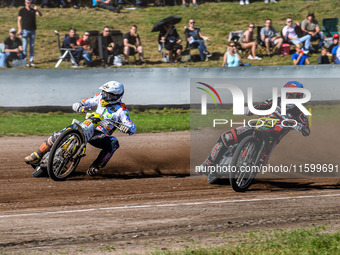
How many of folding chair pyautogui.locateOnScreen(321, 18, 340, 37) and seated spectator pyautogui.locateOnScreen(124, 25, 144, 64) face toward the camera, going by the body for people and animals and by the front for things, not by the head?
2

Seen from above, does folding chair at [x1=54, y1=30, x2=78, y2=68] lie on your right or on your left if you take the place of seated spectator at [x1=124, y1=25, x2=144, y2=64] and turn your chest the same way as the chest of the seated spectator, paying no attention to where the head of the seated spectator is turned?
on your right

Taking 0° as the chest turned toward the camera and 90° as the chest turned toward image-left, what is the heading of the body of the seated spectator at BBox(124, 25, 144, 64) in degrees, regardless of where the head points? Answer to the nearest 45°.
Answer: approximately 0°

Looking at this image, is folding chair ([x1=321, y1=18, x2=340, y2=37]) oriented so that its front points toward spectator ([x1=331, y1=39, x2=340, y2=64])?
yes

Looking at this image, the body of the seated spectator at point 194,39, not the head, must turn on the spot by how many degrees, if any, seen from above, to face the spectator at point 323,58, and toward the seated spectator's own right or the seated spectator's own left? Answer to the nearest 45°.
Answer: approximately 45° to the seated spectator's own left

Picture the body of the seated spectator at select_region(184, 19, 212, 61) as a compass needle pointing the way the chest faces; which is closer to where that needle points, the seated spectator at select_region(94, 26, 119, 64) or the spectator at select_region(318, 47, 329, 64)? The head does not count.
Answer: the spectator

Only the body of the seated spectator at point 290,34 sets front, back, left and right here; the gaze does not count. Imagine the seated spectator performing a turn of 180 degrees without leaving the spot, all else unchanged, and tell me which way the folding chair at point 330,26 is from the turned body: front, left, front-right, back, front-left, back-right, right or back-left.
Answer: right

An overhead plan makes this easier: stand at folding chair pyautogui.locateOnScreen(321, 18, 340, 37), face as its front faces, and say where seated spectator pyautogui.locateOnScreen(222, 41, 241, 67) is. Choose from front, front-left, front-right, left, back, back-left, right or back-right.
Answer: front-right

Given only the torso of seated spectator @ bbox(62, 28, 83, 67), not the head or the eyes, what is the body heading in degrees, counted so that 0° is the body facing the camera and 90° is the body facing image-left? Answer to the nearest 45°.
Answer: approximately 315°

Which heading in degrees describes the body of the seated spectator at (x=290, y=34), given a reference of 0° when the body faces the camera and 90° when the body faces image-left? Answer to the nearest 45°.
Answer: approximately 315°

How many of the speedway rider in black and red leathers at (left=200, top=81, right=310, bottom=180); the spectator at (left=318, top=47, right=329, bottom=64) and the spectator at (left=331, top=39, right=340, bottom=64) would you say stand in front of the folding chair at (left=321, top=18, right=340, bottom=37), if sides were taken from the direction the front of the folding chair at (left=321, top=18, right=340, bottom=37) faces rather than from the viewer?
3

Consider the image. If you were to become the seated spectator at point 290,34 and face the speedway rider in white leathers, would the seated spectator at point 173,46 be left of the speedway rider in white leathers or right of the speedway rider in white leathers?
right
